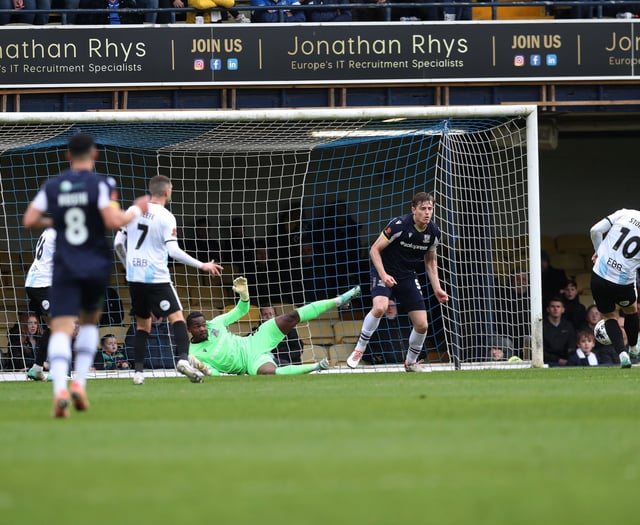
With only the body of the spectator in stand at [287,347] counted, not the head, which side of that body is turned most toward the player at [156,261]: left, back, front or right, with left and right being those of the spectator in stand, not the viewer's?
front

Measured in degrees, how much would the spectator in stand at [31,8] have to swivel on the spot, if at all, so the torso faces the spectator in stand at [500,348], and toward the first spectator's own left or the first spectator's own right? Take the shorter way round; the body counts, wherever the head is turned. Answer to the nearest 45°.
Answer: approximately 45° to the first spectator's own left

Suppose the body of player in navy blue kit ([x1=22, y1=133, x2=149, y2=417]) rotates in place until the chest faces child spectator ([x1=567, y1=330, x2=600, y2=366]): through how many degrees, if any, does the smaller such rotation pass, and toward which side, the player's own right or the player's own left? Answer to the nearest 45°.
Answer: approximately 45° to the player's own right

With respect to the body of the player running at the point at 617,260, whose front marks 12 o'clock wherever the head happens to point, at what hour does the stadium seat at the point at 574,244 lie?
The stadium seat is roughly at 12 o'clock from the player running.

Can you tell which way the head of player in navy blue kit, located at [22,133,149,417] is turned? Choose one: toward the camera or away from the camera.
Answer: away from the camera

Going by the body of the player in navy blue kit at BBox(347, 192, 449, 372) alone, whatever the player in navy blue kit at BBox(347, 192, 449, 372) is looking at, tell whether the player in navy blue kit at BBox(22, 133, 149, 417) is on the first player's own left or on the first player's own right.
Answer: on the first player's own right

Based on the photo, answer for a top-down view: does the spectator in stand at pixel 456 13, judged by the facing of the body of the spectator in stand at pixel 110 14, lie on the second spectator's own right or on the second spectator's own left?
on the second spectator's own left

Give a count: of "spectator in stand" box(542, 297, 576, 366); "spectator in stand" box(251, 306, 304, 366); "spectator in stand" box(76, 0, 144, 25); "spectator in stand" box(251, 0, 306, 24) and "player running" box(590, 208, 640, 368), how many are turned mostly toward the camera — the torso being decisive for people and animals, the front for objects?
4

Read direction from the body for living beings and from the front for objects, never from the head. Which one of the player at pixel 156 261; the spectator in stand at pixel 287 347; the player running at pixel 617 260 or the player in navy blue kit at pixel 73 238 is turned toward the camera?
the spectator in stand

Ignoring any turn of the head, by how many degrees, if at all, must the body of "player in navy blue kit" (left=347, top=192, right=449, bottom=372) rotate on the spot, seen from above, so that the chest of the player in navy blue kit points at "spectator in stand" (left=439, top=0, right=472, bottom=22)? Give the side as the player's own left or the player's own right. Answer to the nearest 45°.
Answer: approximately 135° to the player's own left

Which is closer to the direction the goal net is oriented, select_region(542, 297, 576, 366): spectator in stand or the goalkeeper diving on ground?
the goalkeeper diving on ground

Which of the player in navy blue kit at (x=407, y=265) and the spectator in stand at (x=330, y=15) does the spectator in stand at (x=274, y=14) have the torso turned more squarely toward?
the player in navy blue kit

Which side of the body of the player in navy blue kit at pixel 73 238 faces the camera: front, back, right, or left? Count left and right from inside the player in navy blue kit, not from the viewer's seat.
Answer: back

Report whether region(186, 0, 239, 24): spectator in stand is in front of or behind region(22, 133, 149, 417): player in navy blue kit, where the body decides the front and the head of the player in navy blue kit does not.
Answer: in front

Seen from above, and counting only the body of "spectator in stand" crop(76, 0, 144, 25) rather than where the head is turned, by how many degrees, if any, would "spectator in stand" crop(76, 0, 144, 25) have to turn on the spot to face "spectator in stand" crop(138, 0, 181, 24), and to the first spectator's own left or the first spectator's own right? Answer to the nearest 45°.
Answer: approximately 90° to the first spectator's own left
